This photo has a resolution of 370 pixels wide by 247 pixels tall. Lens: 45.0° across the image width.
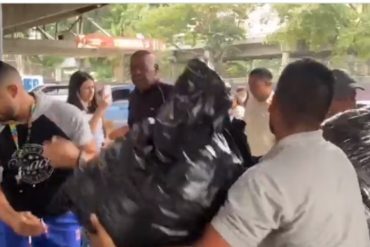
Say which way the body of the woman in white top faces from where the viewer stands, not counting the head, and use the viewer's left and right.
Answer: facing the viewer and to the right of the viewer

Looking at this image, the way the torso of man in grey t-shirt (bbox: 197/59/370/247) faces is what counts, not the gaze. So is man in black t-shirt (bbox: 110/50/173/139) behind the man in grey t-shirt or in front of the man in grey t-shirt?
in front

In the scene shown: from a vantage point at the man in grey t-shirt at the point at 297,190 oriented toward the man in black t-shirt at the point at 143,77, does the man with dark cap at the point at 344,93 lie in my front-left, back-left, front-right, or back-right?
front-right

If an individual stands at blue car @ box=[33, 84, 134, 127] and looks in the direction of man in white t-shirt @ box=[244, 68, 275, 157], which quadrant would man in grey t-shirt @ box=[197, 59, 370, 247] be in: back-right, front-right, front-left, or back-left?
front-right
